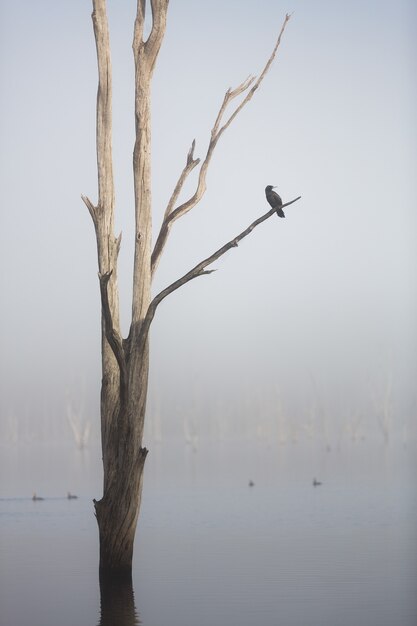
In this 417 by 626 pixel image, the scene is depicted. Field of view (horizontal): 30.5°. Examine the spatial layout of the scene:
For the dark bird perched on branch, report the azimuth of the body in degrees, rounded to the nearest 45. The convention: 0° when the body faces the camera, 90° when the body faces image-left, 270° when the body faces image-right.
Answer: approximately 90°
